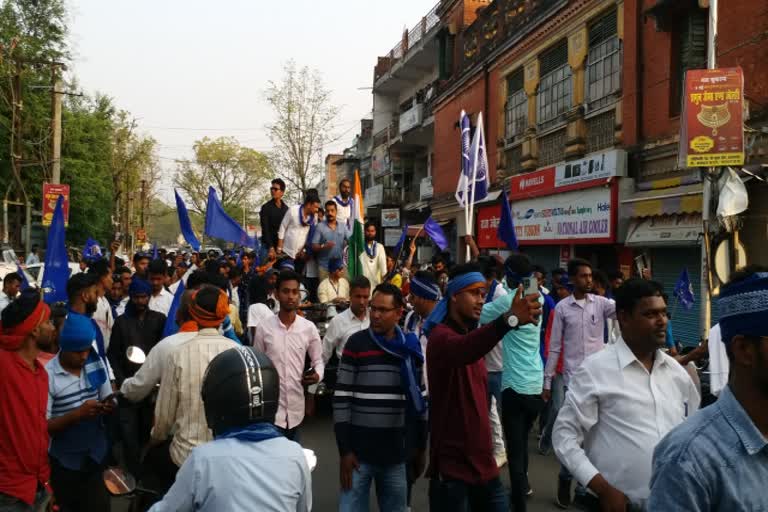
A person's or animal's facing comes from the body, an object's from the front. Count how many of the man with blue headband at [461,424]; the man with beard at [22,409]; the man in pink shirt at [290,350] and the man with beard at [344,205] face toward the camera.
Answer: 2

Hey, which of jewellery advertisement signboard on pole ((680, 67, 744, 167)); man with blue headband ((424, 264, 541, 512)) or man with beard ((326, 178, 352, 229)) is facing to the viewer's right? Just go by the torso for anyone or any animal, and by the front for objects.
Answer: man with blue headband ((424, 264, 541, 512))

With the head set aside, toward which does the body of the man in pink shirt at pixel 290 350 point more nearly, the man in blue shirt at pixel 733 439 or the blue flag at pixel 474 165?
the man in blue shirt

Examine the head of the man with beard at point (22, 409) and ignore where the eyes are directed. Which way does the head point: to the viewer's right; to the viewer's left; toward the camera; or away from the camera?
to the viewer's right

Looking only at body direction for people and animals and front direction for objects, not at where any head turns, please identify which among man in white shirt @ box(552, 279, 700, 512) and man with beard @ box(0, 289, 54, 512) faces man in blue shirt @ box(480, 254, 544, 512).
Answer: the man with beard

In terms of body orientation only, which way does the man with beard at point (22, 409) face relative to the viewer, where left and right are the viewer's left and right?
facing to the right of the viewer

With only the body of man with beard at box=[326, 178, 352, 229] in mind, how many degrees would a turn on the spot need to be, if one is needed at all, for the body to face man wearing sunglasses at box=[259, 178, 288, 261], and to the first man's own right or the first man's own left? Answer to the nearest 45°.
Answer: approximately 90° to the first man's own right

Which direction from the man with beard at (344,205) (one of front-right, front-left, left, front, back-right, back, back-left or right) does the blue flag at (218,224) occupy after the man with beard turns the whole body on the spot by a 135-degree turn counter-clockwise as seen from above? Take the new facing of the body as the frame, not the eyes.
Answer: back-left

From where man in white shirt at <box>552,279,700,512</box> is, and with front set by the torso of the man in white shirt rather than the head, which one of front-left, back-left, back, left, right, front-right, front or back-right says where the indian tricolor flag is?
back
